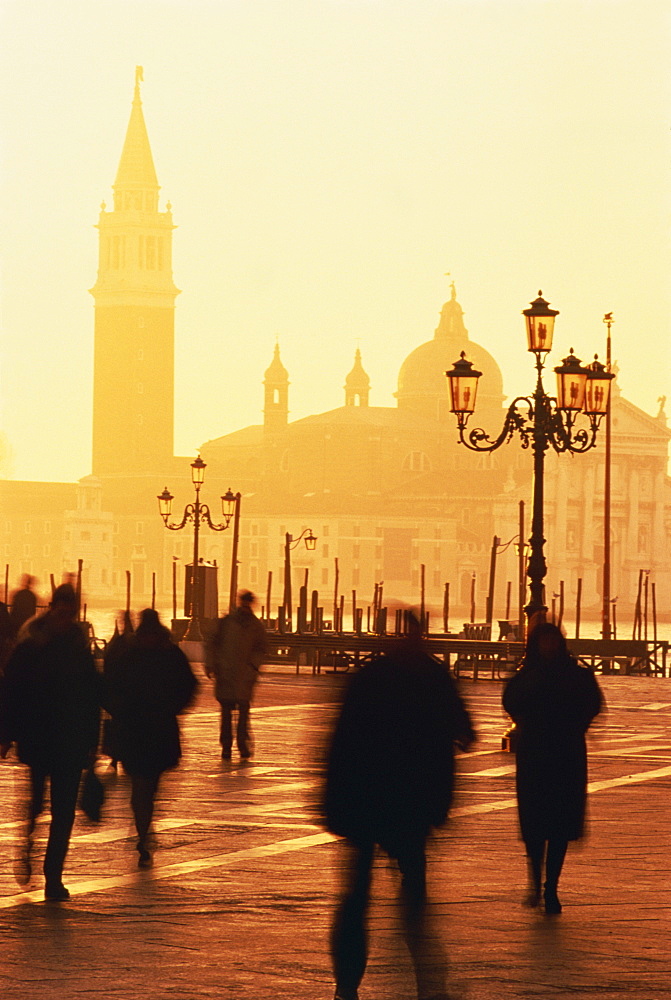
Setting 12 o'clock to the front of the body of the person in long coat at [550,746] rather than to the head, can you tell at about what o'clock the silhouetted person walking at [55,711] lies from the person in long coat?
The silhouetted person walking is roughly at 3 o'clock from the person in long coat.

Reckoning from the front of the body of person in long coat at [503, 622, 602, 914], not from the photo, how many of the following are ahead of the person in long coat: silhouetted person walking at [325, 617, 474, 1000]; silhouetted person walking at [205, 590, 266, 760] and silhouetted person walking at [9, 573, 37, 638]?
1

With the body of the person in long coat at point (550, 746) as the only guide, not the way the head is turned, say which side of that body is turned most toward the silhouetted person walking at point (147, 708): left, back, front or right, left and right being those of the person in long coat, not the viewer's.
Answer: right
